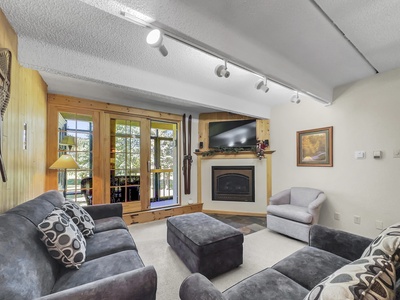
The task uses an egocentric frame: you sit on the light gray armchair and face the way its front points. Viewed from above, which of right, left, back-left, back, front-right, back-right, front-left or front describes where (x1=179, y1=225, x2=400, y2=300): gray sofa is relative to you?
front-left

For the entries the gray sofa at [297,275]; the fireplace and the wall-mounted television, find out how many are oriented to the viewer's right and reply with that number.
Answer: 0

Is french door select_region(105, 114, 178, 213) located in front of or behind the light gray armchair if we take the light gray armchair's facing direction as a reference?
in front

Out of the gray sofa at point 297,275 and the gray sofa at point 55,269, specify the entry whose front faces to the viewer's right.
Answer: the gray sofa at point 55,269

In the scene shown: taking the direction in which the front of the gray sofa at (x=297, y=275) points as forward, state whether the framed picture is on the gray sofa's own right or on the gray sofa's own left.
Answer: on the gray sofa's own right

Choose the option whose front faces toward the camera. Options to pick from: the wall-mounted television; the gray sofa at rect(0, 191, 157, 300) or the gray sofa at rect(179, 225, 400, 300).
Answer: the wall-mounted television

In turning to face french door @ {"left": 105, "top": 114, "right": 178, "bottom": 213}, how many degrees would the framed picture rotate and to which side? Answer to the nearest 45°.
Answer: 0° — it already faces it

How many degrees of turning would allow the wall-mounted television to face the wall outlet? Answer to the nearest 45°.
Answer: approximately 45° to its left

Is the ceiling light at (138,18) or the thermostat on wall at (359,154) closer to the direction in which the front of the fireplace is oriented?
the ceiling light

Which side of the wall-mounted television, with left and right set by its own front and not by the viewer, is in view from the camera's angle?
front

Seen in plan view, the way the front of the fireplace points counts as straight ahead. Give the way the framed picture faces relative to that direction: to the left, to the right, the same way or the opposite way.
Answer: to the right

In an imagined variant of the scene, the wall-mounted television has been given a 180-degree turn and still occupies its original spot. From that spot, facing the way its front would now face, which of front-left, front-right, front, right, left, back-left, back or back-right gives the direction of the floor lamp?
back-left

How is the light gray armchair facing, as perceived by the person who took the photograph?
facing the viewer and to the left of the viewer

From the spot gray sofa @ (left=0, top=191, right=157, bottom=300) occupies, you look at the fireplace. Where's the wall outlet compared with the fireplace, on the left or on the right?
right

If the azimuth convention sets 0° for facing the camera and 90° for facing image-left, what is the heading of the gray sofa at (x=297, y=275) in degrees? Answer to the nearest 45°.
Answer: approximately 135°

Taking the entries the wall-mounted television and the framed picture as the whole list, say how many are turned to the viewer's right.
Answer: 0

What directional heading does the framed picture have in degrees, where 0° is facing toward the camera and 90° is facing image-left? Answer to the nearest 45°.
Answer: approximately 45°

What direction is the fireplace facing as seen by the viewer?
toward the camera

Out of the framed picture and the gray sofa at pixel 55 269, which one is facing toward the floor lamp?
the framed picture

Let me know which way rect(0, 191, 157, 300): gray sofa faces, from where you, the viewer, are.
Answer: facing to the right of the viewer
